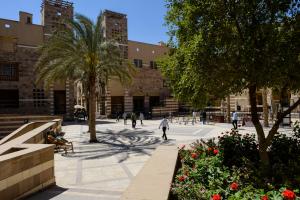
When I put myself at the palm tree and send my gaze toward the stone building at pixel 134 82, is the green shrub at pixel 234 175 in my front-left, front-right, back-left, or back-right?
back-right

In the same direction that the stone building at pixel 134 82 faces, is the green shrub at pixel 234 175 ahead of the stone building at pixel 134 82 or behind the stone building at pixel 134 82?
ahead

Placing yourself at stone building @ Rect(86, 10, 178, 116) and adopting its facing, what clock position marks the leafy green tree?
The leafy green tree is roughly at 12 o'clock from the stone building.

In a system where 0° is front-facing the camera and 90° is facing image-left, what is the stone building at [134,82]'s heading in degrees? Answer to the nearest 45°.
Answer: approximately 0°

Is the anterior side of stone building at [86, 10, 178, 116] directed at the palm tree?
yes

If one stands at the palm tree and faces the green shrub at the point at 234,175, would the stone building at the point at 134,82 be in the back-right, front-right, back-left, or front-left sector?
back-left
